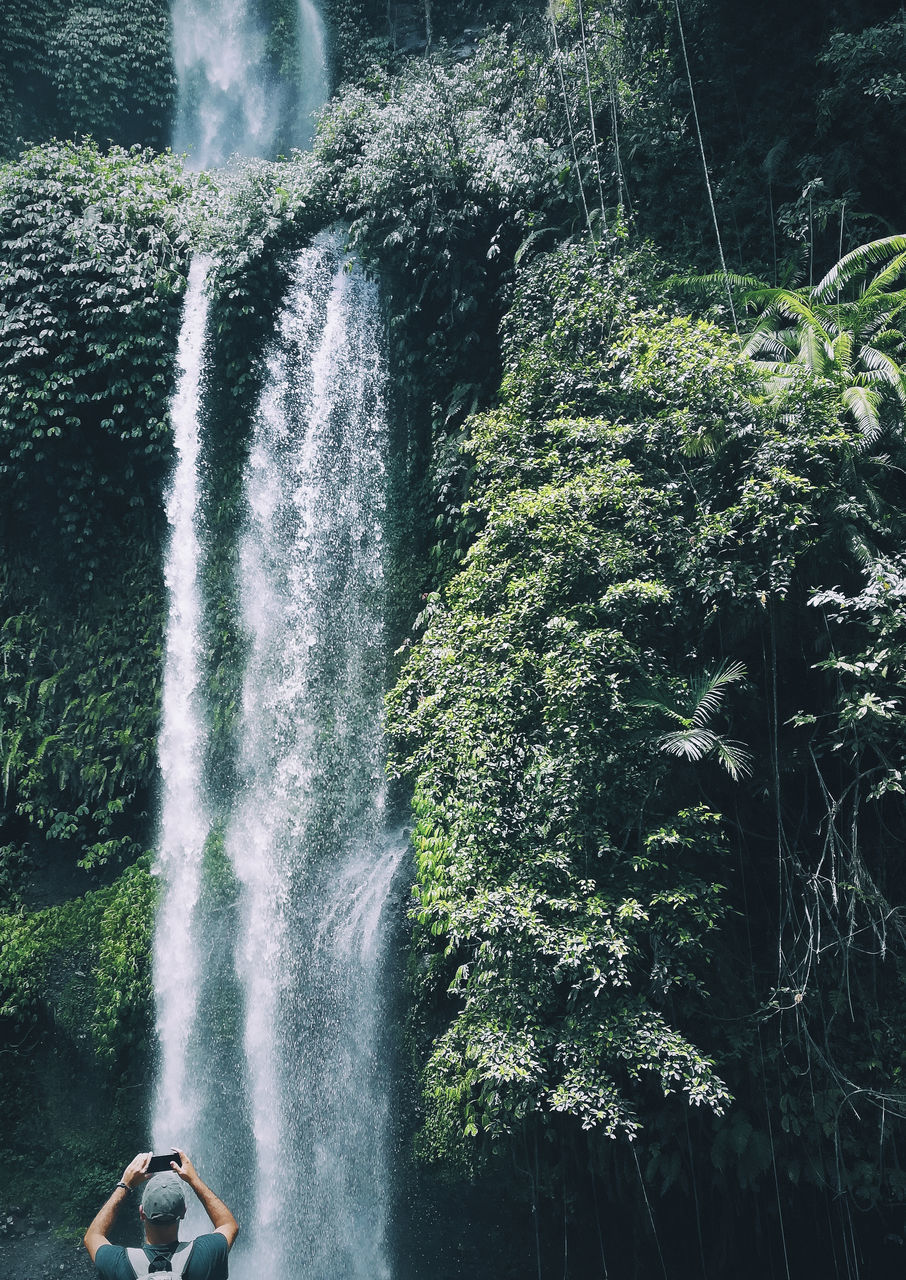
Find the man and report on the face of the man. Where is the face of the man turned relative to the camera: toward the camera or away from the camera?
away from the camera

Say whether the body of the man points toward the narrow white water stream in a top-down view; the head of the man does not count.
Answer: yes

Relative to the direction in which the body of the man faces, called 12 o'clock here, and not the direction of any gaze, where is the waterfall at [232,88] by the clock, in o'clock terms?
The waterfall is roughly at 12 o'clock from the man.

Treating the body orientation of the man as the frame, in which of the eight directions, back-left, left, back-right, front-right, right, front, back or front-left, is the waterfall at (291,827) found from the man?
front

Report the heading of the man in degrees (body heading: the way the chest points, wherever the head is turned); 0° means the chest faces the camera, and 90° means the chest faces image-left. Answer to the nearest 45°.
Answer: approximately 180°
